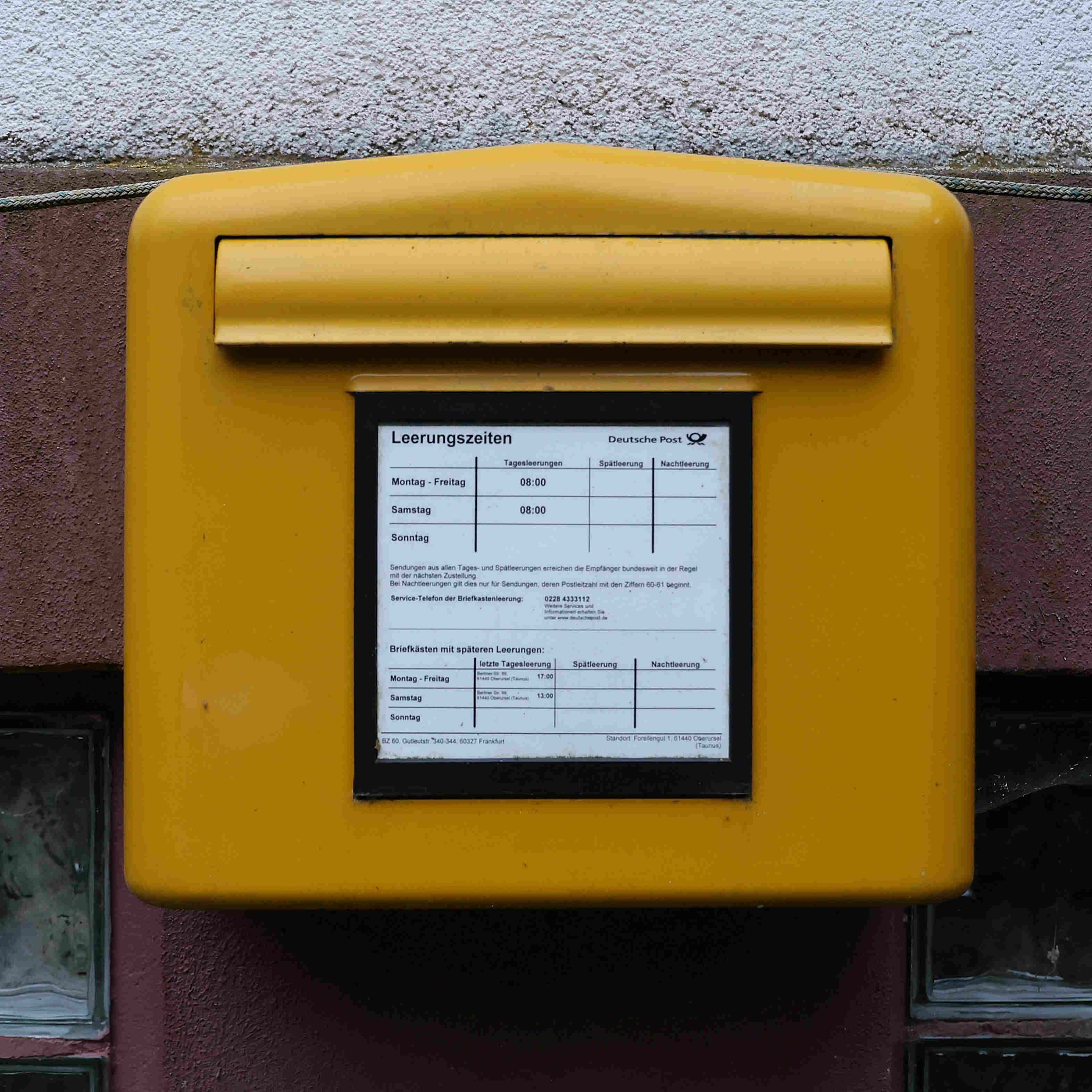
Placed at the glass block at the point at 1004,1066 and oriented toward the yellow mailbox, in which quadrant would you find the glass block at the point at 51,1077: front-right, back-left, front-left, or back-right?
front-right

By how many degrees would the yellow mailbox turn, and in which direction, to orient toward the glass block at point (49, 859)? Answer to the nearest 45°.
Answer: approximately 135° to its right

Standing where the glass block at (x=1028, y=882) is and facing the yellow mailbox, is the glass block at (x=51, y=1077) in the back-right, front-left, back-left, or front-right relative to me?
front-right

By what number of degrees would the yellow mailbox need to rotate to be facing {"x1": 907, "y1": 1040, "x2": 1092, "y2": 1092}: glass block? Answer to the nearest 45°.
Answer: approximately 135° to its left

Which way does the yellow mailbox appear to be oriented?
toward the camera

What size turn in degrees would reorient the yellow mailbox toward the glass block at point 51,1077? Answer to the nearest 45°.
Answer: approximately 135° to its right
